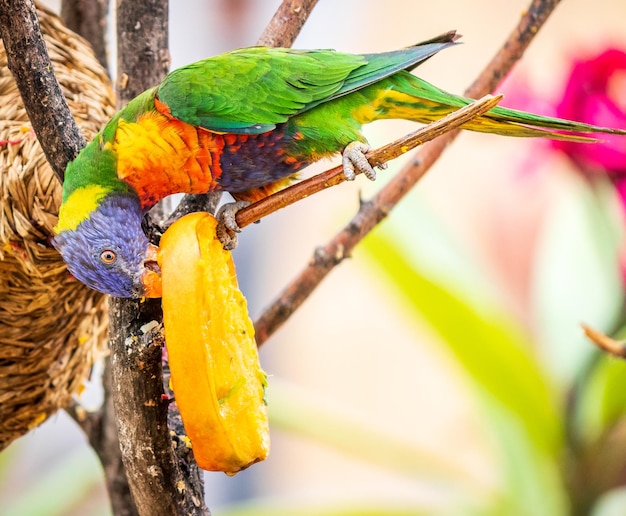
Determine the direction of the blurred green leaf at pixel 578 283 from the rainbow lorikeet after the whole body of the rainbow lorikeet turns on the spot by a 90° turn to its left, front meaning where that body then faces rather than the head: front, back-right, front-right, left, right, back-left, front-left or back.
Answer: back-left

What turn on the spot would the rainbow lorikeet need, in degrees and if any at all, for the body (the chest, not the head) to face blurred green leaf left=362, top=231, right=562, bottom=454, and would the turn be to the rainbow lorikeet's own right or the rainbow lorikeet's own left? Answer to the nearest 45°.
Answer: approximately 135° to the rainbow lorikeet's own right

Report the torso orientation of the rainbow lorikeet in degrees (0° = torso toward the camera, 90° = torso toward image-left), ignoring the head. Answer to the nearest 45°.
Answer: approximately 90°

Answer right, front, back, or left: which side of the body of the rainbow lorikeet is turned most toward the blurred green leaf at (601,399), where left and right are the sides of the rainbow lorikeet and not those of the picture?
back
